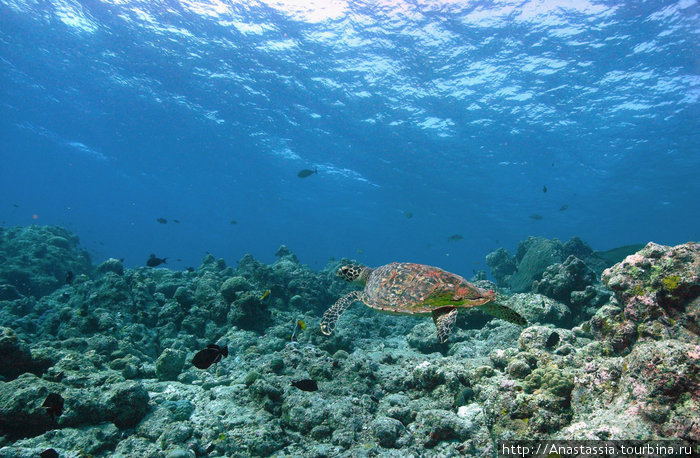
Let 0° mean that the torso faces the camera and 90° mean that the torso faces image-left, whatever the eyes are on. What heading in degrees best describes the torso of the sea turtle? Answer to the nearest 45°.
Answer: approximately 90°

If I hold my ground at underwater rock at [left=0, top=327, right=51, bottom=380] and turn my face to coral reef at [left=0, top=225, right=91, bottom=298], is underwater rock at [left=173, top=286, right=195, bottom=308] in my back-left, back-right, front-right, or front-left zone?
front-right

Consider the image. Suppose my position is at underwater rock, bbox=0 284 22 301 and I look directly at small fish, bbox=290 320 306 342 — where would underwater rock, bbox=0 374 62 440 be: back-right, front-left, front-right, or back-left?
front-right

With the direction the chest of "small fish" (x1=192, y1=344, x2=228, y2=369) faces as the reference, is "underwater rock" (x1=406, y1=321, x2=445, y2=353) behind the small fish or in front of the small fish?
behind

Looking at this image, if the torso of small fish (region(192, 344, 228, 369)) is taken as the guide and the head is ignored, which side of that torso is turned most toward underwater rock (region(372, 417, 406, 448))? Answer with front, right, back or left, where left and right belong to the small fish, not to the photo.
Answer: left

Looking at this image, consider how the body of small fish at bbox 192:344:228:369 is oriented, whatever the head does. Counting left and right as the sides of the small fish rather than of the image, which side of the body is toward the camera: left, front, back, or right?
left

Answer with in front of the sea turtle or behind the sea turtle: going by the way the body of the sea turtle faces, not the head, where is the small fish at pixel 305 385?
in front

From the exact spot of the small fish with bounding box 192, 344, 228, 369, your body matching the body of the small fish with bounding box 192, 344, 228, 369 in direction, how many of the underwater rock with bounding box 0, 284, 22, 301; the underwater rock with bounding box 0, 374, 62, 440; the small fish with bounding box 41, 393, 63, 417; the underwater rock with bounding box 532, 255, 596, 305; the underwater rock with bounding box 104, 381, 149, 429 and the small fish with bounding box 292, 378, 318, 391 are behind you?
2

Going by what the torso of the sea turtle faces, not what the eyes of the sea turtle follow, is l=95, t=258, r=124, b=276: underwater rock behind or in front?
in front

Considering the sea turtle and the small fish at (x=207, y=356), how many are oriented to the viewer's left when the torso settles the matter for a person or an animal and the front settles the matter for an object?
2

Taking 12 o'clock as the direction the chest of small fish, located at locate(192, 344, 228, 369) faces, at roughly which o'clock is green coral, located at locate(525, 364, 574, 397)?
The green coral is roughly at 7 o'clock from the small fish.

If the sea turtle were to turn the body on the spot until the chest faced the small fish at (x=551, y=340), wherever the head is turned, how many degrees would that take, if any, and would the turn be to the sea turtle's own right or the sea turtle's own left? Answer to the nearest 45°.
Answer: approximately 180°

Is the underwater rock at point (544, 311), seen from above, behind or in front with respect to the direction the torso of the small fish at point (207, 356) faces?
behind

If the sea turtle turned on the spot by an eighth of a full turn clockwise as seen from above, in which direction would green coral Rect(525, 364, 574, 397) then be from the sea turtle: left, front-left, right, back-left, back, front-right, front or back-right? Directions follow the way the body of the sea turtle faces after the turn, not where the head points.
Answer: back
